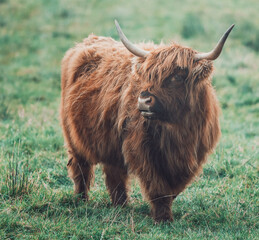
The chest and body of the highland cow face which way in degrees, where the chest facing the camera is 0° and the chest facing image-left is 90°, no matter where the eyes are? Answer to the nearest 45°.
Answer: approximately 315°
